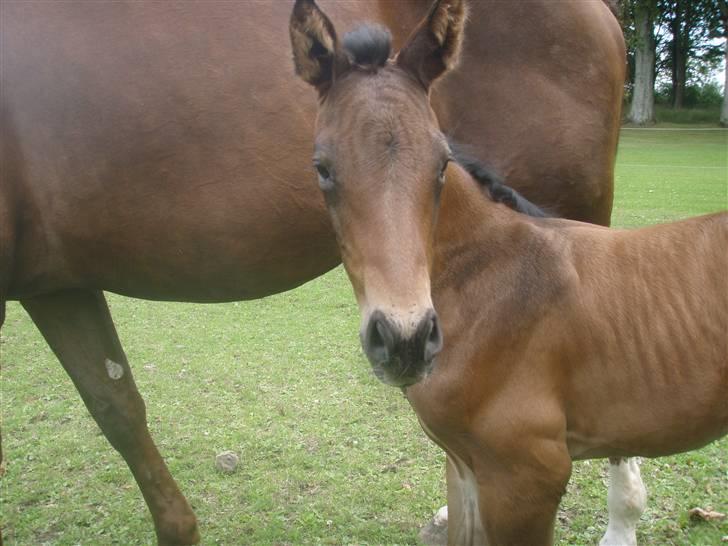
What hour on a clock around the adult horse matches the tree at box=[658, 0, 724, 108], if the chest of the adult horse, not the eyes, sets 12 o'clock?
The tree is roughly at 4 o'clock from the adult horse.

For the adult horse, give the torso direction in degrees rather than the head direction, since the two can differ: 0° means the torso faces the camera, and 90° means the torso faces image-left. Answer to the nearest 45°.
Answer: approximately 90°
